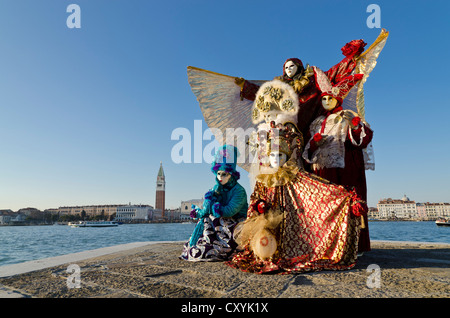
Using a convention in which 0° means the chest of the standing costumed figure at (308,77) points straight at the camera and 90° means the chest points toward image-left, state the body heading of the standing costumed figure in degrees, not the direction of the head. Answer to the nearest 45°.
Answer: approximately 45°

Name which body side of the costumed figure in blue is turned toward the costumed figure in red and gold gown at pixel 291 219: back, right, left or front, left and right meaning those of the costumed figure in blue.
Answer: left

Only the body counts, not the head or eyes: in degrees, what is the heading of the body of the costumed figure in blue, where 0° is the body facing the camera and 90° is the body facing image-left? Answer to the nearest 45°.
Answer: approximately 45°

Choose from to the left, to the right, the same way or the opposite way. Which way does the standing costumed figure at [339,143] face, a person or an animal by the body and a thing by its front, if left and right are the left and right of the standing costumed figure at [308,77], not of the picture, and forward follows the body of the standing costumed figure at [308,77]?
the same way

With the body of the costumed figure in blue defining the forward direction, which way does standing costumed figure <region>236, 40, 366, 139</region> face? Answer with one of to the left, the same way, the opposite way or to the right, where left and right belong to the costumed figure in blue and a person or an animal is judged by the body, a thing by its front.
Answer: the same way

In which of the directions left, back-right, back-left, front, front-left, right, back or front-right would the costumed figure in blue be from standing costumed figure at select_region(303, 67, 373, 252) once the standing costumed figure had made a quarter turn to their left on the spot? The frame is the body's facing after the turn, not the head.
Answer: back-right

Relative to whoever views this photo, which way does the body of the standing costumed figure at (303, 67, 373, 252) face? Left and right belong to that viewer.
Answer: facing the viewer and to the left of the viewer
